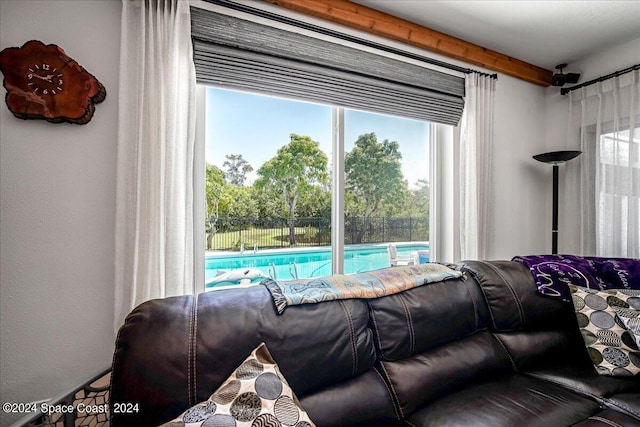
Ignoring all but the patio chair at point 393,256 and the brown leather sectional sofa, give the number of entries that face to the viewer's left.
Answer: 0

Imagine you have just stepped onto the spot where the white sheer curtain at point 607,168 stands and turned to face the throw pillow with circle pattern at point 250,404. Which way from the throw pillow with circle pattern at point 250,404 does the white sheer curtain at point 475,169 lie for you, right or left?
right

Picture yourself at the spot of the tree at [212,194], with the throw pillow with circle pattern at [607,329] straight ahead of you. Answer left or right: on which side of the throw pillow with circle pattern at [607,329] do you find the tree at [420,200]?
left

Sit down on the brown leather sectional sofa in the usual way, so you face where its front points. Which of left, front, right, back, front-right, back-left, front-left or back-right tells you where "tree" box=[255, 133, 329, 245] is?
back

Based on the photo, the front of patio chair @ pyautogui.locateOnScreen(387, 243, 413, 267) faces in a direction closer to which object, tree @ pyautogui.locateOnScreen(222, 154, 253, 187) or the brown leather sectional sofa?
the brown leather sectional sofa
